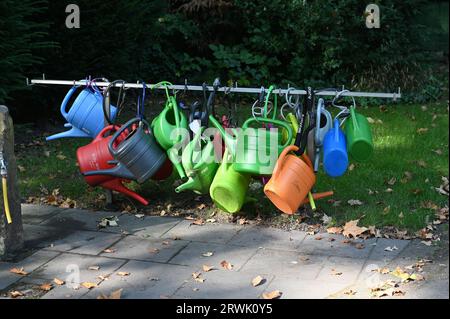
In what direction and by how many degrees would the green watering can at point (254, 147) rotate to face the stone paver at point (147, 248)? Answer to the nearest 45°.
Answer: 0° — it already faces it

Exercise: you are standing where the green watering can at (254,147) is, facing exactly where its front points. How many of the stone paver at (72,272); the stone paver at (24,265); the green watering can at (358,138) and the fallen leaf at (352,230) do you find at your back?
2

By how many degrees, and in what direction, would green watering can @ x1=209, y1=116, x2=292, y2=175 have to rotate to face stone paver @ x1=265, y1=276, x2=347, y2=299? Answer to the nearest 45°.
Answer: approximately 90° to its left

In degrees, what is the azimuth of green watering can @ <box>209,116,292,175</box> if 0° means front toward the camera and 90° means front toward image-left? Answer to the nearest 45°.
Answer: approximately 90°

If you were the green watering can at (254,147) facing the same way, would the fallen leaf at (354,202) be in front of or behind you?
behind

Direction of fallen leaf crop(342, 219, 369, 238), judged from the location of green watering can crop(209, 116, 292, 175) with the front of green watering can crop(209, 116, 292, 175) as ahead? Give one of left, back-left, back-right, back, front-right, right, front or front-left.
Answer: back

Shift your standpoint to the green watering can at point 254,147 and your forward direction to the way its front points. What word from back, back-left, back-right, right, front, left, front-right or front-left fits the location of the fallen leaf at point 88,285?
front-left

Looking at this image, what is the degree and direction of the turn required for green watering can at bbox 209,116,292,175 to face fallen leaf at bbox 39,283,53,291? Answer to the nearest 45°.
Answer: approximately 45° to its left

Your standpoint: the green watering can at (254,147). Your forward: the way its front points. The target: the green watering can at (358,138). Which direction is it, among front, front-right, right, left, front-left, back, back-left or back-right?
back

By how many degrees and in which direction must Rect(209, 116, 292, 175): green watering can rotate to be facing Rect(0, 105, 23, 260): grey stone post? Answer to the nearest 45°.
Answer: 0° — it already faces it

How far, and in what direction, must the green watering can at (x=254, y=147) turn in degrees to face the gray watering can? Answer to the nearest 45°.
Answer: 0° — it already faces it

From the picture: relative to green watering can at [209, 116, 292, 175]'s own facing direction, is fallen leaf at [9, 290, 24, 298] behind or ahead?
ahead

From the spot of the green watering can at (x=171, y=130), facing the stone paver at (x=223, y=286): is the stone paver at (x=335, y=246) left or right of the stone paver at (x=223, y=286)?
left
